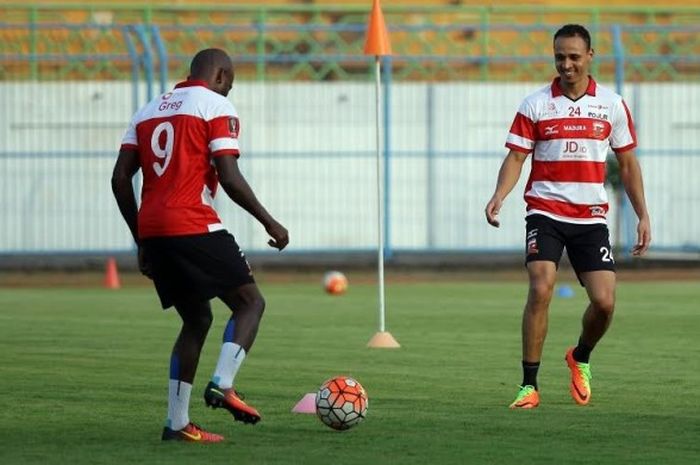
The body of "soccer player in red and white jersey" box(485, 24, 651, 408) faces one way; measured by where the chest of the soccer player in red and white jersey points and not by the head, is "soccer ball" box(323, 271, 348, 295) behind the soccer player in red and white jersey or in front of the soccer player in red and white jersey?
behind

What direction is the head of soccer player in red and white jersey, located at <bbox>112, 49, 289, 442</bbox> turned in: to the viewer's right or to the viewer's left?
to the viewer's right

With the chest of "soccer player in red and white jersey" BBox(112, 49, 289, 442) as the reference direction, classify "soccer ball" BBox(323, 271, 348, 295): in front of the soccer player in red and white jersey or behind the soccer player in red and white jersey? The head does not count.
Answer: in front

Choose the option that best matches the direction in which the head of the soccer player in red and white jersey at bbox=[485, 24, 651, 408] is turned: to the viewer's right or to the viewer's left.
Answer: to the viewer's left

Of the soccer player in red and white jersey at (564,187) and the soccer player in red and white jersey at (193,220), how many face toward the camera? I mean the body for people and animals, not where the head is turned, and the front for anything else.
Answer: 1

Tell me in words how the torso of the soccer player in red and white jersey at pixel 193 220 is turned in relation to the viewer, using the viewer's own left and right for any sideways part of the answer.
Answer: facing away from the viewer and to the right of the viewer

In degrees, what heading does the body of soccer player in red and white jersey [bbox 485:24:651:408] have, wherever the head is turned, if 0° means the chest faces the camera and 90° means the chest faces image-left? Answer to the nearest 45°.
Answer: approximately 0°
